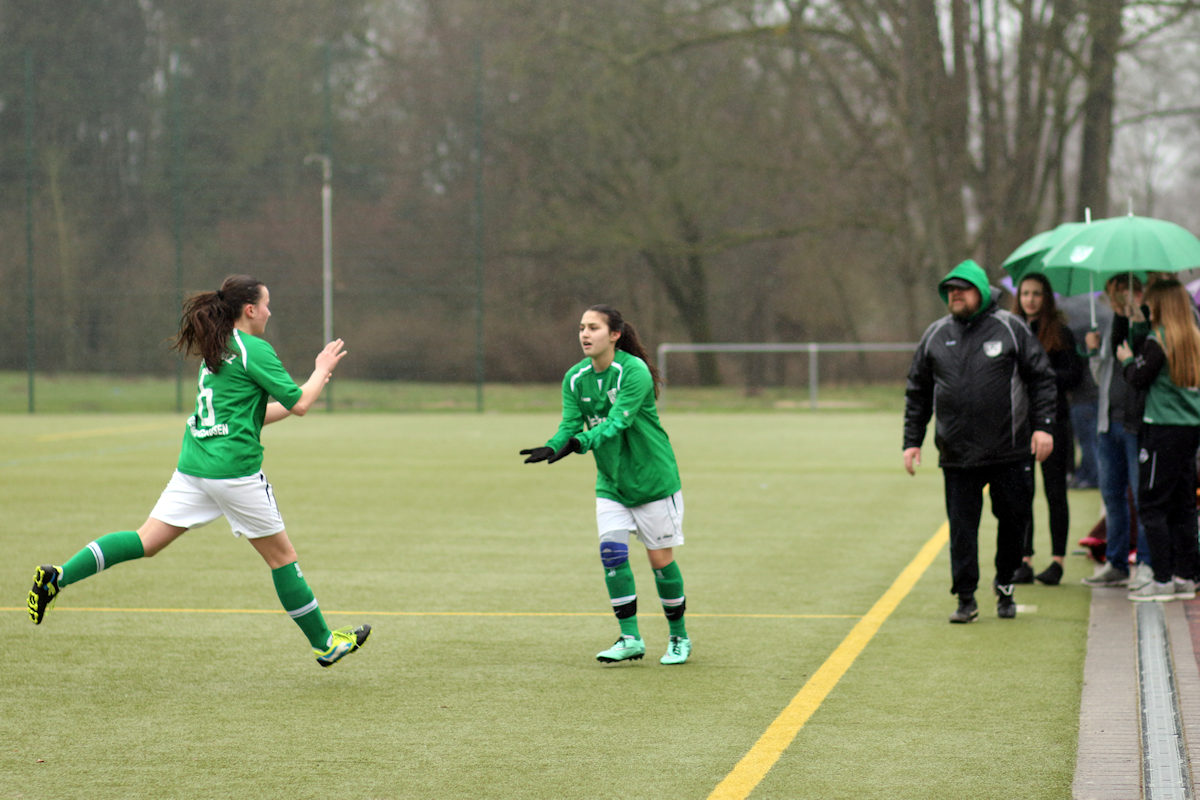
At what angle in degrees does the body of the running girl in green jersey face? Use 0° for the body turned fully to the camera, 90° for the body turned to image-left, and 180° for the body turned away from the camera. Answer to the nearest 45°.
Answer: approximately 225°

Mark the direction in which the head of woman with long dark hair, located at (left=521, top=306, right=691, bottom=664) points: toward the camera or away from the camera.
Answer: toward the camera

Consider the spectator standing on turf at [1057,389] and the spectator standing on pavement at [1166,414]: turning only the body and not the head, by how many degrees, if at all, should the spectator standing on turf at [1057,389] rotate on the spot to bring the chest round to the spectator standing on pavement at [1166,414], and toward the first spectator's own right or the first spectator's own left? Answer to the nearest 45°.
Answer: approximately 90° to the first spectator's own left

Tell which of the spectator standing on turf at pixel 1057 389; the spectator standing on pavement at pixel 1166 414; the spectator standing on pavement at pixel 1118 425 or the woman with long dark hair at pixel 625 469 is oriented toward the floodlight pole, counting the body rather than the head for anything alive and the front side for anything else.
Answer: the spectator standing on pavement at pixel 1166 414

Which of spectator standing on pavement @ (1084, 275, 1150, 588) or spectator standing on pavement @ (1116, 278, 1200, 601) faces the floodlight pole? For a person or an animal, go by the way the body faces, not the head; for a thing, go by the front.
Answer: spectator standing on pavement @ (1116, 278, 1200, 601)

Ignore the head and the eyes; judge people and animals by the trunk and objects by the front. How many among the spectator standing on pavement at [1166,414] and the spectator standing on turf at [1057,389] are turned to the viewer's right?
0

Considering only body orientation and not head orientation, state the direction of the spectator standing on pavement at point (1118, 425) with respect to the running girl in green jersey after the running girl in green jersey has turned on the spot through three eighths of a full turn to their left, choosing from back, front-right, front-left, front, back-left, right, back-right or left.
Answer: back

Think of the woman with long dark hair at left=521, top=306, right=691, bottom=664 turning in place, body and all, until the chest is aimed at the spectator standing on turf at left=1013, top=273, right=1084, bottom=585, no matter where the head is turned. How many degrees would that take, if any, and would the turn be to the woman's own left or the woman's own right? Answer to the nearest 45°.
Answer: approximately 180°

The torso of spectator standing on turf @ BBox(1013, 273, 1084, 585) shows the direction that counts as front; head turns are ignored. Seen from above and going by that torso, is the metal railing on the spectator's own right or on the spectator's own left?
on the spectator's own right

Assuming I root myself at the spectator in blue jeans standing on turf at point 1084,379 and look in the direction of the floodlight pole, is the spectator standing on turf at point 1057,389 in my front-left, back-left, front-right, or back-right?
back-left

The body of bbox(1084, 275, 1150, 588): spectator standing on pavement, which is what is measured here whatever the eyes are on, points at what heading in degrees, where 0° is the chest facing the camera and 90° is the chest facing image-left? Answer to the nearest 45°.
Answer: approximately 45°

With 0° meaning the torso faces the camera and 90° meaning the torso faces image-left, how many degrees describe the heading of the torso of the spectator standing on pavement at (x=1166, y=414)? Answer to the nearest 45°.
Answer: approximately 135°

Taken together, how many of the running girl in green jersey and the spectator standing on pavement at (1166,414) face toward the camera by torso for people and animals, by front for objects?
0

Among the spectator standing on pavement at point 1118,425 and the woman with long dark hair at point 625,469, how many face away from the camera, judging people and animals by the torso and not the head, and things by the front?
0

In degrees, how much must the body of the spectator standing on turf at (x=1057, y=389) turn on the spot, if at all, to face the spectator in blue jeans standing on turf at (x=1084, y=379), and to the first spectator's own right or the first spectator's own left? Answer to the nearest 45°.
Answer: approximately 135° to the first spectator's own right

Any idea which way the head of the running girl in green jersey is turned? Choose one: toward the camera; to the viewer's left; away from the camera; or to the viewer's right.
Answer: to the viewer's right

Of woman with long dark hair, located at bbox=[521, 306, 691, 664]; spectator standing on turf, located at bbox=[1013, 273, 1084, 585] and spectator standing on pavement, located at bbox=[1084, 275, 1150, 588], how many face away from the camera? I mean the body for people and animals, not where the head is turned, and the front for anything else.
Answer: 0

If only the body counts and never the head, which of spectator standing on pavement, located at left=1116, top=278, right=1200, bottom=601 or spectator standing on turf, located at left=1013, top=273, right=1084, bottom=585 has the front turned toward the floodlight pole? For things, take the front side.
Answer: spectator standing on pavement, located at left=1116, top=278, right=1200, bottom=601
